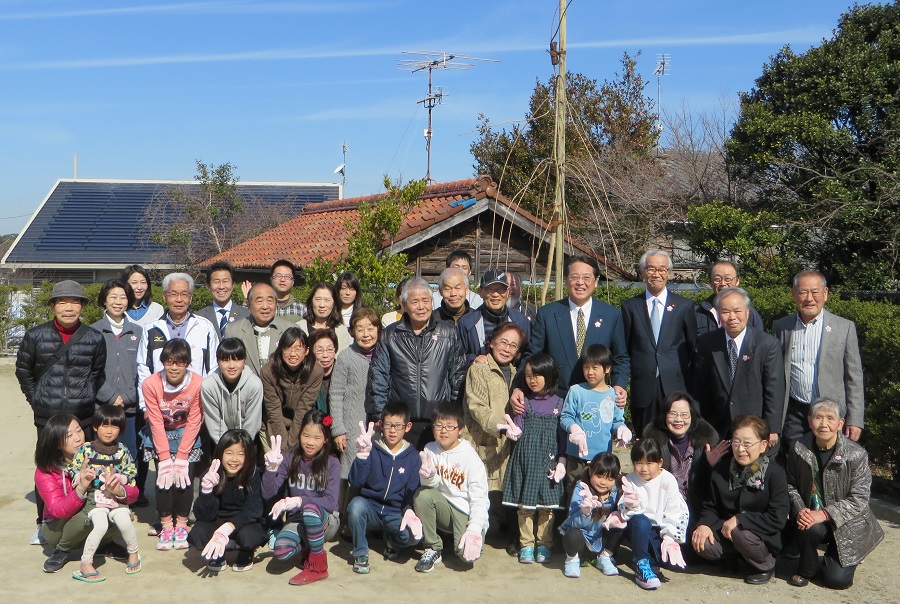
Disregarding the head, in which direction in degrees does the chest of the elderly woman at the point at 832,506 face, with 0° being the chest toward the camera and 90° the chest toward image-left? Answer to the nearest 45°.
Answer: approximately 45°

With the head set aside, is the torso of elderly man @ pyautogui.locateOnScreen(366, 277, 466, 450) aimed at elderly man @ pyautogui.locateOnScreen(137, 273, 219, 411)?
no

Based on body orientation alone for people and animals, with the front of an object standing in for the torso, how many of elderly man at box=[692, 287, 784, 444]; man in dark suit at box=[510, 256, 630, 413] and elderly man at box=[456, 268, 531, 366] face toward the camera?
3

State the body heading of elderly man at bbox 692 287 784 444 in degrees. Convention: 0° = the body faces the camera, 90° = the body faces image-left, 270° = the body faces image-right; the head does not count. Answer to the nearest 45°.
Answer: approximately 0°

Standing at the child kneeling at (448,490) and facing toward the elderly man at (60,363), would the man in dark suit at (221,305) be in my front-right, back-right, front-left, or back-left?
front-right

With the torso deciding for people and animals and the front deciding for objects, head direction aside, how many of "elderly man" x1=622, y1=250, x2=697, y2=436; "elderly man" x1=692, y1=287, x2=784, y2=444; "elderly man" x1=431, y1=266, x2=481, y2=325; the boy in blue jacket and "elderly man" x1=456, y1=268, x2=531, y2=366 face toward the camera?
5

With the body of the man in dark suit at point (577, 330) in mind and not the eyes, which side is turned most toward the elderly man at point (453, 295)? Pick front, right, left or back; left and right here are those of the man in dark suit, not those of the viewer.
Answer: right

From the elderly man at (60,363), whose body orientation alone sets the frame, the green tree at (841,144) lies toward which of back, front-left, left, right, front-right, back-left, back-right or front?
left

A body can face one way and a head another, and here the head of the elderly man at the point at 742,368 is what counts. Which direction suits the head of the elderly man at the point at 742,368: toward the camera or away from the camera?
toward the camera

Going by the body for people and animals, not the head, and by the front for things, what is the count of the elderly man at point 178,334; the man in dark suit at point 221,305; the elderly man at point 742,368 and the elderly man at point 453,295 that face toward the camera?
4

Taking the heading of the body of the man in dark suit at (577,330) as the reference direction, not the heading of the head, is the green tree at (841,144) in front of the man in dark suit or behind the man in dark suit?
behind

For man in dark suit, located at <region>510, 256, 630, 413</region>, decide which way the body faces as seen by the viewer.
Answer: toward the camera

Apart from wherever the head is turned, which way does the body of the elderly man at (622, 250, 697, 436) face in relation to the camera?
toward the camera

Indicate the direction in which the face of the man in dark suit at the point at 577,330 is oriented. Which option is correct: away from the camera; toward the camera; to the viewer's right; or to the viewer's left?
toward the camera

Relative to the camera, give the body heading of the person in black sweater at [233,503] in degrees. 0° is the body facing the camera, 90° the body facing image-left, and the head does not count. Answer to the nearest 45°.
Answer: approximately 0°

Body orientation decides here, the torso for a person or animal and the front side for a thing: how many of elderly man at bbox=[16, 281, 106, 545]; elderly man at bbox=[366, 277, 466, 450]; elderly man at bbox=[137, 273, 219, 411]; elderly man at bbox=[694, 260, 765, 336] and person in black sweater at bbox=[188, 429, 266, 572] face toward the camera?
5

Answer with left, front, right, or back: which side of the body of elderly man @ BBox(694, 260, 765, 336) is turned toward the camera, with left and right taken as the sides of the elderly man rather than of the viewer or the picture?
front

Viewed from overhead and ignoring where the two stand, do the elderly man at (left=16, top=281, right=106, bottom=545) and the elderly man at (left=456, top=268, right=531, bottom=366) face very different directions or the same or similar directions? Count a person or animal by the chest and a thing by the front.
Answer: same or similar directions
